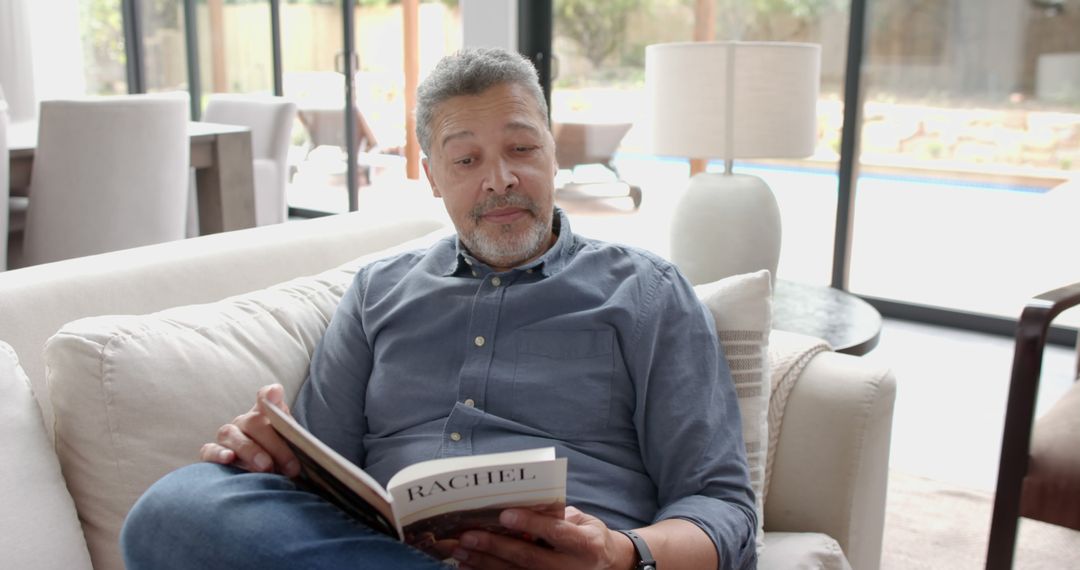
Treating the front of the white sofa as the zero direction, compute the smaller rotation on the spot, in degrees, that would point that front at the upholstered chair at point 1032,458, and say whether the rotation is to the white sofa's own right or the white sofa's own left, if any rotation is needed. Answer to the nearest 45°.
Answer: approximately 45° to the white sofa's own left

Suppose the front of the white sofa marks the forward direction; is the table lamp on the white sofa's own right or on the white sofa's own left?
on the white sofa's own left

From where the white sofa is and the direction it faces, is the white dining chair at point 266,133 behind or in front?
behind

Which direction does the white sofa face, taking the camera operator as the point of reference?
facing the viewer and to the right of the viewer

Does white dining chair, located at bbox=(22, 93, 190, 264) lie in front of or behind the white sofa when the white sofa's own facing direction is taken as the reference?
behind

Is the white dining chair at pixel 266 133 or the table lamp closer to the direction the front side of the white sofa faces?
the table lamp

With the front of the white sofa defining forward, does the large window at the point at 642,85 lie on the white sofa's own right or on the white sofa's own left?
on the white sofa's own left
